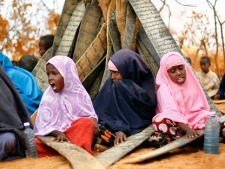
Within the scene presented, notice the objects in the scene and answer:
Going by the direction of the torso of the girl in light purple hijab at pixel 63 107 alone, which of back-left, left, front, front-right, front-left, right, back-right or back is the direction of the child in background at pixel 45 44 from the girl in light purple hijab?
back-right

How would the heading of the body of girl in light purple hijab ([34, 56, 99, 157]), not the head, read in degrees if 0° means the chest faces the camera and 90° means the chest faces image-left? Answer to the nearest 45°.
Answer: approximately 45°

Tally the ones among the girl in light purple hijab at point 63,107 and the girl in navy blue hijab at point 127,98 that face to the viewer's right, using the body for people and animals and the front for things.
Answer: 0

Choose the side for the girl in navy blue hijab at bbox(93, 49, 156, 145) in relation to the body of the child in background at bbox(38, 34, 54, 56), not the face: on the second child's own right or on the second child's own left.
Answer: on the second child's own left

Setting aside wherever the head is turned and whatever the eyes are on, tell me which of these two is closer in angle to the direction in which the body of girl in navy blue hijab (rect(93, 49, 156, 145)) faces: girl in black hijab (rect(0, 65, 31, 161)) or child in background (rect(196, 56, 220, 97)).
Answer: the girl in black hijab

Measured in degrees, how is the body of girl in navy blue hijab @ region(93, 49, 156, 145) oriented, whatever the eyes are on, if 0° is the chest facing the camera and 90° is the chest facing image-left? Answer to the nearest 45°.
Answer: approximately 45°
